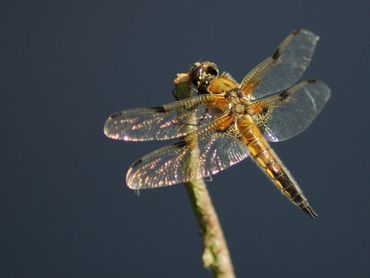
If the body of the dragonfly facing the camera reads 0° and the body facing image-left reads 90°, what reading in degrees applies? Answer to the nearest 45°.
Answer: approximately 135°
